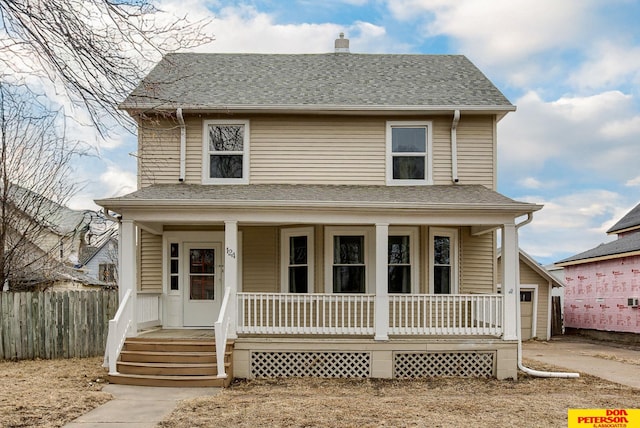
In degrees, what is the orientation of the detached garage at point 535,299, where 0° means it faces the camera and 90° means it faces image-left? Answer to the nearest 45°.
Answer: approximately 0°

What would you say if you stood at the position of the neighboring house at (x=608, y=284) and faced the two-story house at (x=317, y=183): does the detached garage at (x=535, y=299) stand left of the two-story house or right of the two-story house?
right

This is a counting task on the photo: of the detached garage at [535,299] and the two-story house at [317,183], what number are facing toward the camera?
2

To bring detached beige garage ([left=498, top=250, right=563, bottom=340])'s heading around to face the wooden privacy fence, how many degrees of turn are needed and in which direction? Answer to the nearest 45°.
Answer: approximately 45° to its right

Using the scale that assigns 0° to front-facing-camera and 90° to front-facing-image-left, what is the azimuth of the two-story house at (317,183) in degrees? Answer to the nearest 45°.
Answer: approximately 0°
